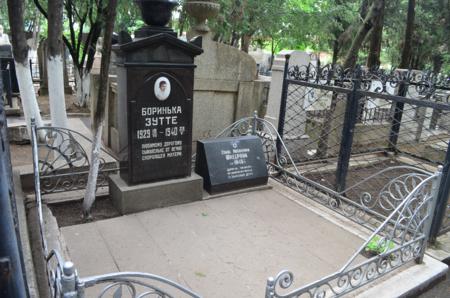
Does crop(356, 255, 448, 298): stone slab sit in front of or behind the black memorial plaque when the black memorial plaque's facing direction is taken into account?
in front

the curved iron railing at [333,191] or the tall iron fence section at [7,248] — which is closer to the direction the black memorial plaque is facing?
the tall iron fence section

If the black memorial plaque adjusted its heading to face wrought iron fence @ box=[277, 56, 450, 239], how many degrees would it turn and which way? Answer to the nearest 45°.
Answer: approximately 135° to its left

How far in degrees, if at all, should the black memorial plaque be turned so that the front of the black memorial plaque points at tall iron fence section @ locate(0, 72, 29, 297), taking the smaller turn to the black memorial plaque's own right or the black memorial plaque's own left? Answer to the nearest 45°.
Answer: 0° — it already faces it

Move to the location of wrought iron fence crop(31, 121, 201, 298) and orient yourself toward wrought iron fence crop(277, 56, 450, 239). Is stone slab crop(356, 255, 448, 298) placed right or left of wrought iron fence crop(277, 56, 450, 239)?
right

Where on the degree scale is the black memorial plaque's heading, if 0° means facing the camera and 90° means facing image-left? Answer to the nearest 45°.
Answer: approximately 0°

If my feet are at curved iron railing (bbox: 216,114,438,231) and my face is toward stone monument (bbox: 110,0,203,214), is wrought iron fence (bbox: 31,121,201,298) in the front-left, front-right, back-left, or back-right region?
front-left

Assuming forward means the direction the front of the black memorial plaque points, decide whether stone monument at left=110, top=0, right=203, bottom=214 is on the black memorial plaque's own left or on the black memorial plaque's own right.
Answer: on the black memorial plaque's own right

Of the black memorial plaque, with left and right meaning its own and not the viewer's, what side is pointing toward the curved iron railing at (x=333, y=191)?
left

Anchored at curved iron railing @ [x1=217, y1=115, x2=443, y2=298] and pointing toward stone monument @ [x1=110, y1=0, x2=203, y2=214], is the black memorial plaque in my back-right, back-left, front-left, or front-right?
front-right

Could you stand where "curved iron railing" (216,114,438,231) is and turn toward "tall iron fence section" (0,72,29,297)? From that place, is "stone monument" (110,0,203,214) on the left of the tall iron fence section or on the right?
right
